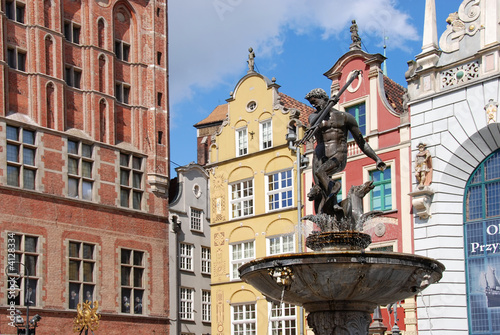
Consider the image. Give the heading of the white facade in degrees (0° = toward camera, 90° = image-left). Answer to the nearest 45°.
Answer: approximately 45°

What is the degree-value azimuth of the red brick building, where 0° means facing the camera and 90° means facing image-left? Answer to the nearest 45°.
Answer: approximately 315°

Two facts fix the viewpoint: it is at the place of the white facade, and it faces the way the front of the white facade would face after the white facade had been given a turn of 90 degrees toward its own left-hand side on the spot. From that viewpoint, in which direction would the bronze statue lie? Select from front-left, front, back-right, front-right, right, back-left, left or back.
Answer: front-right
